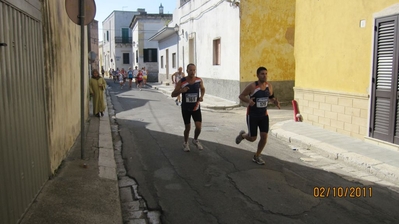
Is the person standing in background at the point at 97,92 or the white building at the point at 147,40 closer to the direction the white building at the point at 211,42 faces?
the person standing in background

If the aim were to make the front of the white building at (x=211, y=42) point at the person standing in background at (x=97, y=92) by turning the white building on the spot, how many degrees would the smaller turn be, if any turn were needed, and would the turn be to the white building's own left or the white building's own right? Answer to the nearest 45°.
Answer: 0° — it already faces them

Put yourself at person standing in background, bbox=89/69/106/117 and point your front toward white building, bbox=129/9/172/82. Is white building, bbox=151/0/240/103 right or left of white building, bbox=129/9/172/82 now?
right

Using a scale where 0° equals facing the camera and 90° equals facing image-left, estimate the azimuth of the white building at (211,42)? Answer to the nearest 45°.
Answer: approximately 45°

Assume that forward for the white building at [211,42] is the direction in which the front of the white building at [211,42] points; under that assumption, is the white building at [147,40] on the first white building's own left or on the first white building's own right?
on the first white building's own right
